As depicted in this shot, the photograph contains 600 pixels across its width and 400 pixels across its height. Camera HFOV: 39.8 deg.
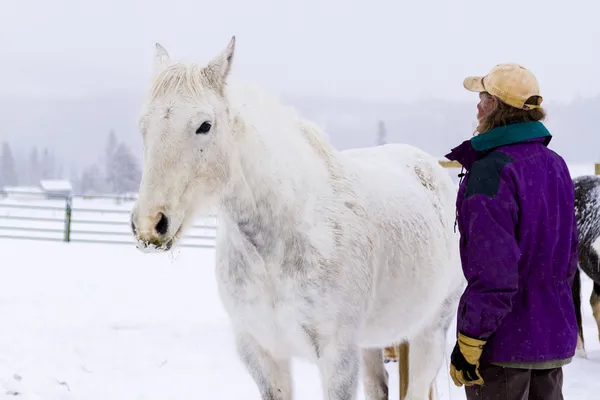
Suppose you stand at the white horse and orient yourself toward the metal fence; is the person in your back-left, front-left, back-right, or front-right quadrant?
back-right

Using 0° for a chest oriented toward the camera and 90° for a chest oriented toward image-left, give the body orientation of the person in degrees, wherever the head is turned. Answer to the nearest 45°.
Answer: approximately 135°

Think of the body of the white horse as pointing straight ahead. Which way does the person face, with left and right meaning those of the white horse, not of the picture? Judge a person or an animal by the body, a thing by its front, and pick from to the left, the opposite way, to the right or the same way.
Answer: to the right

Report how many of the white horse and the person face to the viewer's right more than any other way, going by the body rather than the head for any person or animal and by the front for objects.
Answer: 0

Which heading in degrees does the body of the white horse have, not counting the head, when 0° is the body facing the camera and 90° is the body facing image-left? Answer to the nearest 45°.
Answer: approximately 45°

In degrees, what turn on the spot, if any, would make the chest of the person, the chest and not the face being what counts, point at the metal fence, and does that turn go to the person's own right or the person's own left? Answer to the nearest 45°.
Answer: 0° — they already face it

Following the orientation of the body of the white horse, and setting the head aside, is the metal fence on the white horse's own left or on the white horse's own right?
on the white horse's own right

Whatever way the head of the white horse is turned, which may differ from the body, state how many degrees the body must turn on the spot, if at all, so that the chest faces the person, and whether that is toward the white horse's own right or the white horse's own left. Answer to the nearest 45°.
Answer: approximately 90° to the white horse's own left
